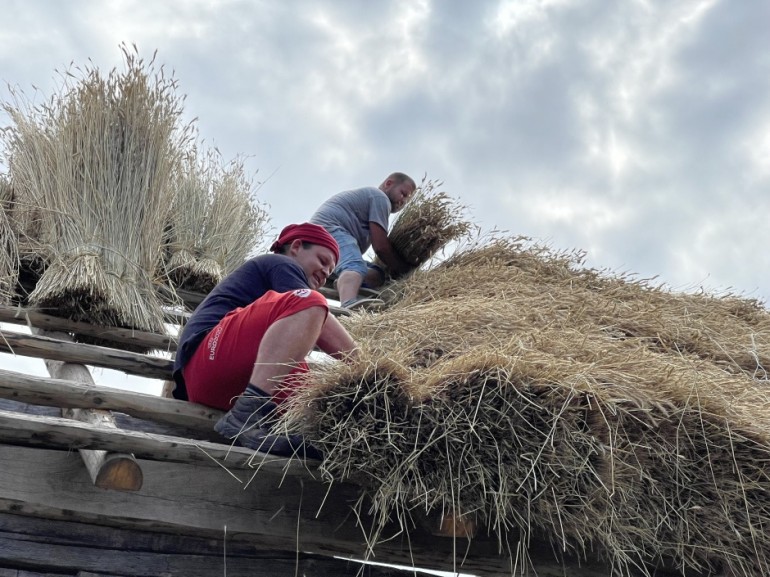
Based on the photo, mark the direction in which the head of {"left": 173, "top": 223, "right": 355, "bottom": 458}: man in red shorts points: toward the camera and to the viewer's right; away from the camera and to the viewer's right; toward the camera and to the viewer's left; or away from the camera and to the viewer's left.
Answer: toward the camera and to the viewer's right

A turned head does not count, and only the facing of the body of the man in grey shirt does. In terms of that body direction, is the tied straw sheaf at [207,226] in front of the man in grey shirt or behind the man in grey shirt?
behind

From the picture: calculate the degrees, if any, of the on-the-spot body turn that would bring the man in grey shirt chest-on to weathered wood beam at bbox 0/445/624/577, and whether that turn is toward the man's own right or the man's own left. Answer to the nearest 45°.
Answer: approximately 90° to the man's own right

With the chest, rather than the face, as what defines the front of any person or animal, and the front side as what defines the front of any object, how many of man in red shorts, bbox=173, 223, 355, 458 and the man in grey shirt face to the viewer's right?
2

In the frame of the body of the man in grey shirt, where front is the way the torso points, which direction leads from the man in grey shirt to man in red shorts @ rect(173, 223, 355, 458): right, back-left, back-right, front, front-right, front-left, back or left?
right

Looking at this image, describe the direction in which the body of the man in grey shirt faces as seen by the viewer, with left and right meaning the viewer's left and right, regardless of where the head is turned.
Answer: facing to the right of the viewer

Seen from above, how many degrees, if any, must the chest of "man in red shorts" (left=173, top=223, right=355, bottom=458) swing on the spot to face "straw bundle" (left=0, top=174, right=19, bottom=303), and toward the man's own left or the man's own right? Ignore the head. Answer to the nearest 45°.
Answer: approximately 135° to the man's own left

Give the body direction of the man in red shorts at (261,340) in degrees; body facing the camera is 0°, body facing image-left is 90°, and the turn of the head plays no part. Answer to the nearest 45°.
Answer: approximately 270°

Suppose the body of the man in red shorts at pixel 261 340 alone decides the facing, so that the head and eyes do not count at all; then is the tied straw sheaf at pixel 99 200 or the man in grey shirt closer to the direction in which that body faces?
the man in grey shirt
